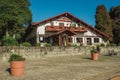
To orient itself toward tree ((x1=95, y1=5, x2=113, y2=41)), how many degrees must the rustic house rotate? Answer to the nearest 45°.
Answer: approximately 135° to its left

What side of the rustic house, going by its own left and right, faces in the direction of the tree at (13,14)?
right

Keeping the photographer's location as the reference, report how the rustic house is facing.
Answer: facing the viewer

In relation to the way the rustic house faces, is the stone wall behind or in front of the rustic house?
in front

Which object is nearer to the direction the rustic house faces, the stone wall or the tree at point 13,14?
the stone wall

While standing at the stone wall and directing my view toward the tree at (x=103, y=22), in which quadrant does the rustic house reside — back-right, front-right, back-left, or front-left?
front-left

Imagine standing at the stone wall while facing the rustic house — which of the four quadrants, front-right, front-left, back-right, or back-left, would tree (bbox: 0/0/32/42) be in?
front-left

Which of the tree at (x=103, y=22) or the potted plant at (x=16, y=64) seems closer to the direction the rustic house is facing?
the potted plant

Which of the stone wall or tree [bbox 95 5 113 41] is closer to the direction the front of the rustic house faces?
the stone wall

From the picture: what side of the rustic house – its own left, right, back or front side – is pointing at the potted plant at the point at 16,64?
front

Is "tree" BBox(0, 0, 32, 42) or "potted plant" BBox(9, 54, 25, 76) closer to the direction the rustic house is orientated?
the potted plant
